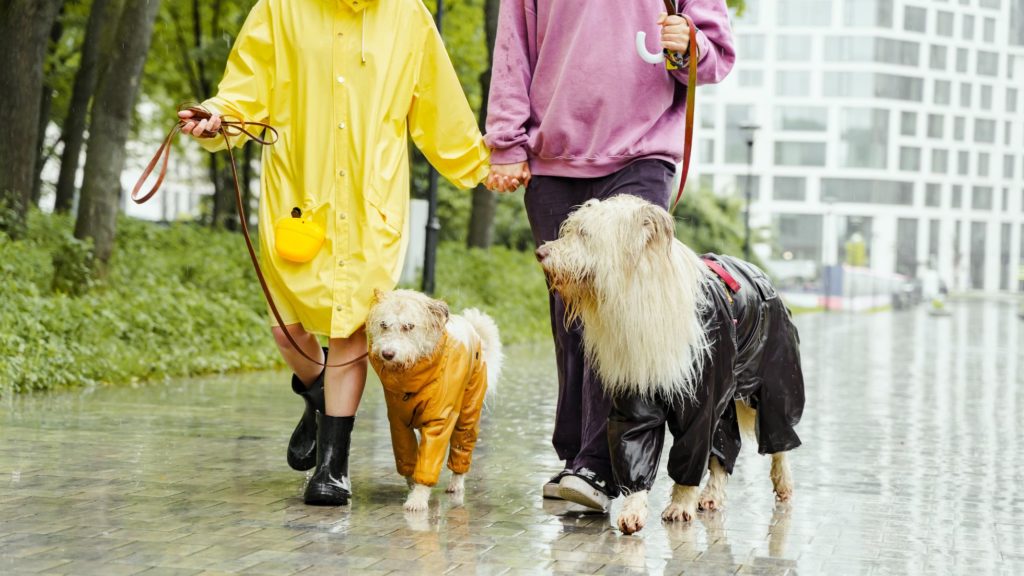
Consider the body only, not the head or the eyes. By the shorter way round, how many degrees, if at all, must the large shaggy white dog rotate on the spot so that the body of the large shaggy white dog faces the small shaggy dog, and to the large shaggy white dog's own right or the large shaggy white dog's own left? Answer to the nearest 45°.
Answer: approximately 45° to the large shaggy white dog's own right

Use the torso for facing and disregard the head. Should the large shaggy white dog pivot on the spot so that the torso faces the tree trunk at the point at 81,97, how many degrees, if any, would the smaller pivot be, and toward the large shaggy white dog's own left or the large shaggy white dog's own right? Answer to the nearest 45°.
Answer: approximately 90° to the large shaggy white dog's own right

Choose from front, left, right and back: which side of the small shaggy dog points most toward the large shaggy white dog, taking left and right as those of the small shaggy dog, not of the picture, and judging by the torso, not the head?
left

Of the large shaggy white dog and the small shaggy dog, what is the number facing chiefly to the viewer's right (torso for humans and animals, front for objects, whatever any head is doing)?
0

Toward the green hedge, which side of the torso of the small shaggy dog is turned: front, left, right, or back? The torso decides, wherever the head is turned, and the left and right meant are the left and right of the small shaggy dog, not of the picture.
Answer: right

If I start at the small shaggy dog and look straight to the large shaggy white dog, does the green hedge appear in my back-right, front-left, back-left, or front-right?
back-left

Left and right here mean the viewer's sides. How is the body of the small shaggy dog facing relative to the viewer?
facing the viewer and to the left of the viewer

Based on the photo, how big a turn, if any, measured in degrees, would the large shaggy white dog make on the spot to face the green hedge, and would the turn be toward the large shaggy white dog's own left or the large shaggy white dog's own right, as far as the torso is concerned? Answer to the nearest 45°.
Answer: approximately 90° to the large shaggy white dog's own right
